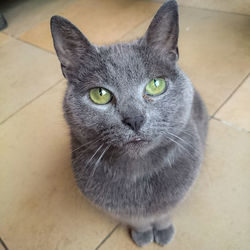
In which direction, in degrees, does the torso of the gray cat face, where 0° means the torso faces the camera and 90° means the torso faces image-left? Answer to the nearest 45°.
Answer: approximately 0°
